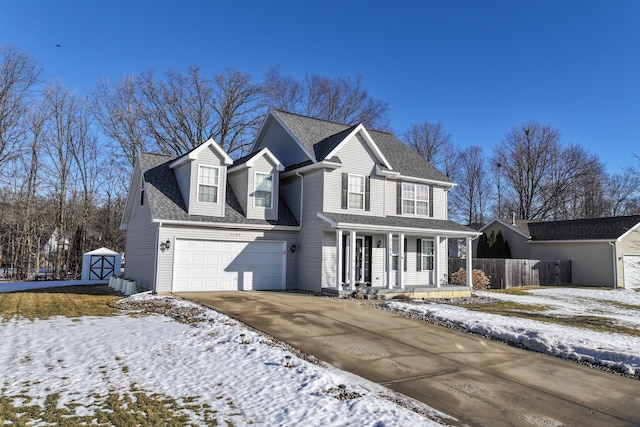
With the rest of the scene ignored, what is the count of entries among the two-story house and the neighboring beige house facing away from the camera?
0

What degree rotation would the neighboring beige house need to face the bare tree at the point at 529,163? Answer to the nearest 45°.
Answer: approximately 135° to its left

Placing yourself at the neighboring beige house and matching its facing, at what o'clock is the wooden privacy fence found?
The wooden privacy fence is roughly at 3 o'clock from the neighboring beige house.

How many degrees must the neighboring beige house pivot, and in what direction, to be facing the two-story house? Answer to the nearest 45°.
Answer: approximately 90° to its right

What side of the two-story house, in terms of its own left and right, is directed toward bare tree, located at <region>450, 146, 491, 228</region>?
left

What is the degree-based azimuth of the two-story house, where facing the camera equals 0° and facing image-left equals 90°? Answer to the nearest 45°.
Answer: approximately 315°

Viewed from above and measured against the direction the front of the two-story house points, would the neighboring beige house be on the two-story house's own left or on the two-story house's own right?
on the two-story house's own left

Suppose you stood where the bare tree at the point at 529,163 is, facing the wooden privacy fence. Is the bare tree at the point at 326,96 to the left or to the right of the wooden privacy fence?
right

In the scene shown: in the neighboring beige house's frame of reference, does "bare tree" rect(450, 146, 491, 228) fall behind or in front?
behind

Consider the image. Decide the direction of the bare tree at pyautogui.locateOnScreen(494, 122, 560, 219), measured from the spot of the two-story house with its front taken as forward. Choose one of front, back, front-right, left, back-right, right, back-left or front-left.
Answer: left
